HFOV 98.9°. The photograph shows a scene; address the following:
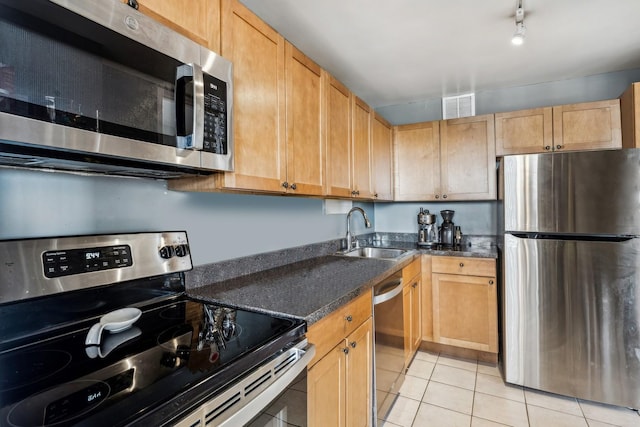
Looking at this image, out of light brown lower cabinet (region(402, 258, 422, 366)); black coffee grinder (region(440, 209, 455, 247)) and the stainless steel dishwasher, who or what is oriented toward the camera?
the black coffee grinder

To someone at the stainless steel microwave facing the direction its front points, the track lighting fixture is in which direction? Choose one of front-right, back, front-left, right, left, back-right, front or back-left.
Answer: front-left

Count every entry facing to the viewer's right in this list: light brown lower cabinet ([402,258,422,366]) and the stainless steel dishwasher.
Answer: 2

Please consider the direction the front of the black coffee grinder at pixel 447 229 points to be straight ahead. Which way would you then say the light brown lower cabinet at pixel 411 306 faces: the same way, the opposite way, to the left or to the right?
to the left

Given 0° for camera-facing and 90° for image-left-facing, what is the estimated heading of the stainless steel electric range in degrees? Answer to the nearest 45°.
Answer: approximately 315°

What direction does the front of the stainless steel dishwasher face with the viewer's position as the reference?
facing to the right of the viewer

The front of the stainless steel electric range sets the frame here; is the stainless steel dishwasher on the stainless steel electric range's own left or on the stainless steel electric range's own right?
on the stainless steel electric range's own left

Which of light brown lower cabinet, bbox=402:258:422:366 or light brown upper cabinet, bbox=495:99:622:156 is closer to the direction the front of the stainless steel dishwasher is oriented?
the light brown upper cabinet

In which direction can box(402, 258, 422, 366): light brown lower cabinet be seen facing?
to the viewer's right

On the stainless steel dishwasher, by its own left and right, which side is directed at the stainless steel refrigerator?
front

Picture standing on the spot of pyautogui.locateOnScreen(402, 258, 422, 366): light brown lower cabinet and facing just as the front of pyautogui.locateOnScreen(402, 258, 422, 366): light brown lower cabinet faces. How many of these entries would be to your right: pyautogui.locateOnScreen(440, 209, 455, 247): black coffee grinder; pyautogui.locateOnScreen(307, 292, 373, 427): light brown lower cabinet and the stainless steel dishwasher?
2

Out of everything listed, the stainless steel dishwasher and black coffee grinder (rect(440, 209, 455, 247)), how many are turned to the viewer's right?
1
